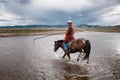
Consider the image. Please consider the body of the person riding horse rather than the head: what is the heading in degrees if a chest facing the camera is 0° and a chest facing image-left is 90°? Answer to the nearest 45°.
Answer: approximately 90°
